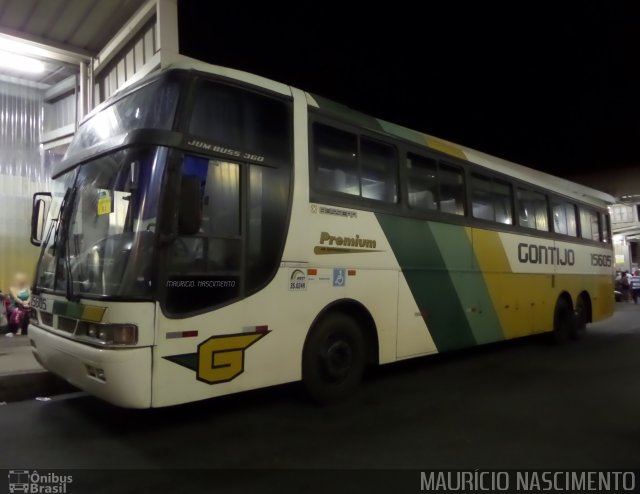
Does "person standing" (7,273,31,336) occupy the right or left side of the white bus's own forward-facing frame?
on its right

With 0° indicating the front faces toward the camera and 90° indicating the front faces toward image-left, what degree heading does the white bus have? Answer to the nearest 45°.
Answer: approximately 45°

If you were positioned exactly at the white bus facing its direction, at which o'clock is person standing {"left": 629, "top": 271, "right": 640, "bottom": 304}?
The person standing is roughly at 6 o'clock from the white bus.

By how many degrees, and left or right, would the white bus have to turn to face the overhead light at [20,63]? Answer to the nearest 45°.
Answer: approximately 90° to its right

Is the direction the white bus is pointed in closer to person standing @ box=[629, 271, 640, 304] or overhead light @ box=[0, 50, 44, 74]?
the overhead light
